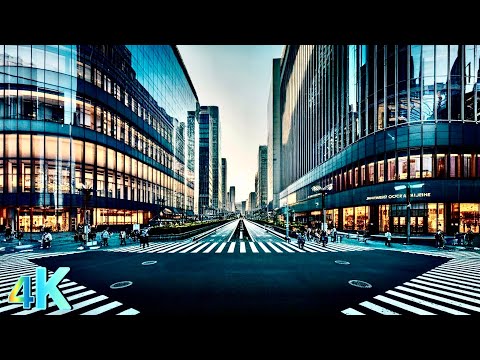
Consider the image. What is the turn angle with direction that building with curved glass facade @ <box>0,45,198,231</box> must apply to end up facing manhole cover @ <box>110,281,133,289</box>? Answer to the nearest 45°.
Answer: approximately 45° to its right

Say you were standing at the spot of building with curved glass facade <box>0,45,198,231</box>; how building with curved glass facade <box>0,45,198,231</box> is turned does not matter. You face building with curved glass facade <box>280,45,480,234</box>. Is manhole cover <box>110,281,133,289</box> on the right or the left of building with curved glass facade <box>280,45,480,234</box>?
right

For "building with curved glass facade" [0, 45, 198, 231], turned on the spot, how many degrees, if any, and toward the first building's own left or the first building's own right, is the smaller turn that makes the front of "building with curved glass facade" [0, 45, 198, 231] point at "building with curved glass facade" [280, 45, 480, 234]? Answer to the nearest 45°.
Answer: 0° — it already faces it

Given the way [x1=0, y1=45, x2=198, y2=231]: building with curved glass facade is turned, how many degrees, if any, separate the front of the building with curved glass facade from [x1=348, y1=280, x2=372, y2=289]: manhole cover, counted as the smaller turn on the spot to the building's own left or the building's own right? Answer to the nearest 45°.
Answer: approximately 45° to the building's own right

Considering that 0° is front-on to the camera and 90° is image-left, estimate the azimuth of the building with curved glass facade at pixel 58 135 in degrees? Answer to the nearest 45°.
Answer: approximately 315°

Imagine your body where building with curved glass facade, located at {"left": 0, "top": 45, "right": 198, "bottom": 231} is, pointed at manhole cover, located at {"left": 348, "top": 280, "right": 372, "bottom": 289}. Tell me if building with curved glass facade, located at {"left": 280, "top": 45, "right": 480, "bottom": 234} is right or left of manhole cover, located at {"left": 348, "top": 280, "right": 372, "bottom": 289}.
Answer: left

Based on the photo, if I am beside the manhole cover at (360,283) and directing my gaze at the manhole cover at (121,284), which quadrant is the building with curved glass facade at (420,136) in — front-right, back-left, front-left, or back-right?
back-right
